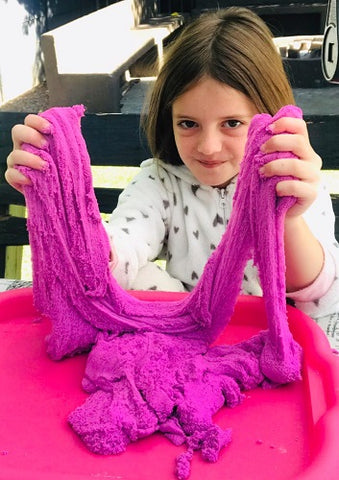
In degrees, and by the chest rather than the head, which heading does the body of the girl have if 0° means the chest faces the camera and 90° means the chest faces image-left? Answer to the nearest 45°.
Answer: approximately 0°

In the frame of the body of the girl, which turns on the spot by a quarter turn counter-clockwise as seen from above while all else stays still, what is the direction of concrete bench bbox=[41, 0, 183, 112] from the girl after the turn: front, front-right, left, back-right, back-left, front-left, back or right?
left
